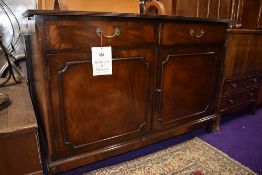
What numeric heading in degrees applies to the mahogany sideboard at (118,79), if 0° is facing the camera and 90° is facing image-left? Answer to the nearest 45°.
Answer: approximately 315°

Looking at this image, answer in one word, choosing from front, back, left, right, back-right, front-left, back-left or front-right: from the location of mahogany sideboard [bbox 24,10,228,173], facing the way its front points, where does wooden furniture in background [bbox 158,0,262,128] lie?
left
